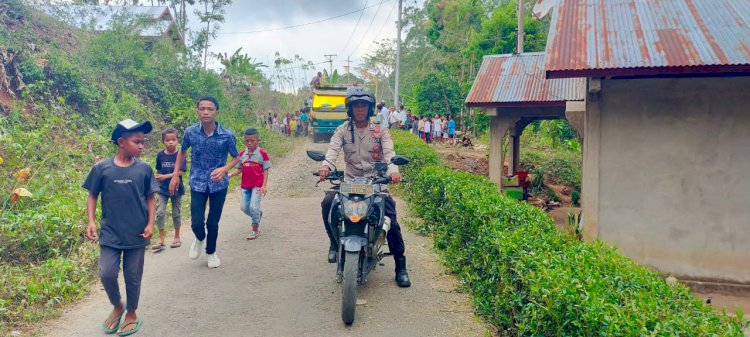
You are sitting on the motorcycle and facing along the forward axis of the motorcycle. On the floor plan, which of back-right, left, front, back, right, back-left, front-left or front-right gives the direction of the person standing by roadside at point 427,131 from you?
back

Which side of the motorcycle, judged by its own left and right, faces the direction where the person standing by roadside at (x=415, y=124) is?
back

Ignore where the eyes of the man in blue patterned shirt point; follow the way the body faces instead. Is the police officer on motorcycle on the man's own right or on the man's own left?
on the man's own left

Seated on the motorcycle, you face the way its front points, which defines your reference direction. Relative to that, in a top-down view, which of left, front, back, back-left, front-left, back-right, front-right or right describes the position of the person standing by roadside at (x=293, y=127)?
back

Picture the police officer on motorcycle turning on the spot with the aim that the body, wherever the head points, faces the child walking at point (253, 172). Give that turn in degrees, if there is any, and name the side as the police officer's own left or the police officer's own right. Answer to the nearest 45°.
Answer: approximately 135° to the police officer's own right

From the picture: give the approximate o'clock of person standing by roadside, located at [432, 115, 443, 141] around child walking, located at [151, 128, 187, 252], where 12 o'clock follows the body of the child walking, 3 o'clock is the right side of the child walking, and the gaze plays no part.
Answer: The person standing by roadside is roughly at 7 o'clock from the child walking.

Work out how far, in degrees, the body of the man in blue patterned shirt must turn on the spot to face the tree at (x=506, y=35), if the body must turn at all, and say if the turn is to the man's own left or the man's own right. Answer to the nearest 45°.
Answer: approximately 135° to the man's own left

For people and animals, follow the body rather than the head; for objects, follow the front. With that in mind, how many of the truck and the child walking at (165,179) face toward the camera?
2

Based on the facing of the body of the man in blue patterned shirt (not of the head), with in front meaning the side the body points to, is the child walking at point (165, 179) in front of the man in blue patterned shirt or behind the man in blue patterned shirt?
behind

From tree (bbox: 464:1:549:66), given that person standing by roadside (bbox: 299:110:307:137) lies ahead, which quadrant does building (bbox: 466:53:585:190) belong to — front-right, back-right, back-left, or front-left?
back-left

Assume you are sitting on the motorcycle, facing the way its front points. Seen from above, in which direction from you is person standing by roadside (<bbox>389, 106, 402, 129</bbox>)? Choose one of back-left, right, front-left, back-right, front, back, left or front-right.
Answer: back

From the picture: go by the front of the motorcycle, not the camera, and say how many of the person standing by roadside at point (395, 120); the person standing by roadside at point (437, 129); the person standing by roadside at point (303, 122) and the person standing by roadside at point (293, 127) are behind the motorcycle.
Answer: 4

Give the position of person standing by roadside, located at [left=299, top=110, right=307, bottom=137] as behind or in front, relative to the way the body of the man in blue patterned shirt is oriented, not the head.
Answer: behind
